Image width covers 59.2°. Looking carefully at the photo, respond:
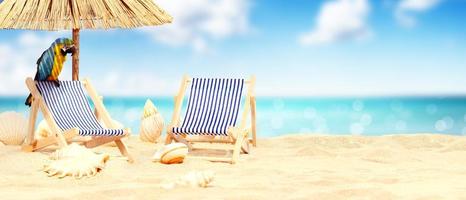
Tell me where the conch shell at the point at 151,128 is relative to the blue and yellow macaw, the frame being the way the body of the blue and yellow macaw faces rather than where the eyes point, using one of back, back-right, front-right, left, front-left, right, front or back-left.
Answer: front-left

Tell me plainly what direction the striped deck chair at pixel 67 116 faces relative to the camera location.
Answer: facing the viewer and to the right of the viewer

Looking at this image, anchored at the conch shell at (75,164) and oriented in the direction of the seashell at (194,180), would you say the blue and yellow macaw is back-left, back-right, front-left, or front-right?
back-left

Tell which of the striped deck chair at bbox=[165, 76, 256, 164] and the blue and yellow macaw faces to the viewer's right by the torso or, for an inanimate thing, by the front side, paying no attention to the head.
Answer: the blue and yellow macaw

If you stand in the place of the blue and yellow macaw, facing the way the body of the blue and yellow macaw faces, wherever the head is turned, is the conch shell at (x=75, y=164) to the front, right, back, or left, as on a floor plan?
right

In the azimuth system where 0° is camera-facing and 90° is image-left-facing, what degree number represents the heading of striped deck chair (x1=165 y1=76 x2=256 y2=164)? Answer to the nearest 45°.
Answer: approximately 45°

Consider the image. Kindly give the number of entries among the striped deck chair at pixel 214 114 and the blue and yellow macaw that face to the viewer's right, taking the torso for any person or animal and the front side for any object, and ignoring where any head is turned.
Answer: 1

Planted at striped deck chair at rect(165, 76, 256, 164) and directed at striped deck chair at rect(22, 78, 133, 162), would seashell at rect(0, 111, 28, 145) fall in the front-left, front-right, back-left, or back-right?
front-right

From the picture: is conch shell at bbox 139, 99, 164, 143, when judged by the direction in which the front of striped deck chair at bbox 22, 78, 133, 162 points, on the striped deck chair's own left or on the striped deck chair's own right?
on the striped deck chair's own left

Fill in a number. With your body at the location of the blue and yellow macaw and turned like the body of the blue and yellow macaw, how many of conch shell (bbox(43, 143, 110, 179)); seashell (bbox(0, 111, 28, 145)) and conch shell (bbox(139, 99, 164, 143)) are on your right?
1

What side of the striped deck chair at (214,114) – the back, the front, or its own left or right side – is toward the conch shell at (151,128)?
right

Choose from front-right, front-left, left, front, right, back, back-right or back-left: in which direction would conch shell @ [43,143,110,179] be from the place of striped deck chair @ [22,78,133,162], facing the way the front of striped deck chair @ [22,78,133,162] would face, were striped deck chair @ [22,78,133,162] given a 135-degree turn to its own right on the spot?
left

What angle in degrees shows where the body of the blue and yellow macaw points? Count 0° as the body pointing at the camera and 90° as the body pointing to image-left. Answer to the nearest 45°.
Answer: approximately 270°

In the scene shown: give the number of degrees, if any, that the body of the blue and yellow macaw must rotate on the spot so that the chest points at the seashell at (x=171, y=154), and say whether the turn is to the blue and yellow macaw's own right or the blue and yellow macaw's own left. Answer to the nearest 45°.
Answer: approximately 45° to the blue and yellow macaw's own right
